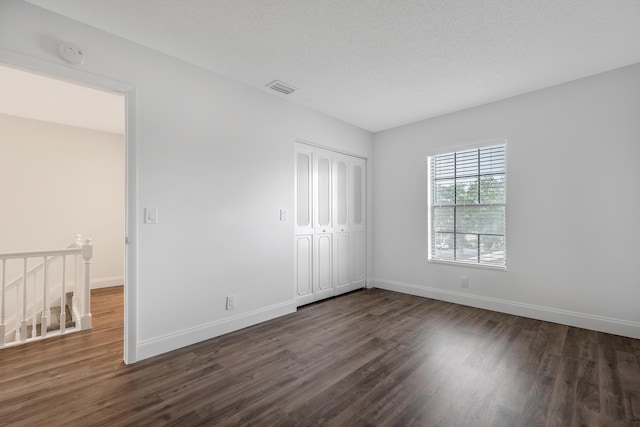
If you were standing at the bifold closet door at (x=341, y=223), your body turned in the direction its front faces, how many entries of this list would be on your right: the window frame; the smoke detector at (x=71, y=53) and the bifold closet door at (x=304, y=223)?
2

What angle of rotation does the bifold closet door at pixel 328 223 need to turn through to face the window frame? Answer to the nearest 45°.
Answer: approximately 45° to its left

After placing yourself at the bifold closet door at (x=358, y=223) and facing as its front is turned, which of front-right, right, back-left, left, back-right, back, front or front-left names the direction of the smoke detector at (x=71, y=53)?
right

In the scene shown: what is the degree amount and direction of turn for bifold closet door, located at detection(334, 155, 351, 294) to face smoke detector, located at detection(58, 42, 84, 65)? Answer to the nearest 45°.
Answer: approximately 90° to its right

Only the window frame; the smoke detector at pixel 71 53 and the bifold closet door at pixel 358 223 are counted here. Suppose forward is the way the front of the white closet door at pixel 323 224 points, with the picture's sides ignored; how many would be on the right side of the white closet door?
1

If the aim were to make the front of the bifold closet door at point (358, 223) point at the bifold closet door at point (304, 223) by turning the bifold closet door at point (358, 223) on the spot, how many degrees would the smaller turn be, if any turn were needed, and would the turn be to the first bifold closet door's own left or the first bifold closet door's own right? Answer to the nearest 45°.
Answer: approximately 90° to the first bifold closet door's own right

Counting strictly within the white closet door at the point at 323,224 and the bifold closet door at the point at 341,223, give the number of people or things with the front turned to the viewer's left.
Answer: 0

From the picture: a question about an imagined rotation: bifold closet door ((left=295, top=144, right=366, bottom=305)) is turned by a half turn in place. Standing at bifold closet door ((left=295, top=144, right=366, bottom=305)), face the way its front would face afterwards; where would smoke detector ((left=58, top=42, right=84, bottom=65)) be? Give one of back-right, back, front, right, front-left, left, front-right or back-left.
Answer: left

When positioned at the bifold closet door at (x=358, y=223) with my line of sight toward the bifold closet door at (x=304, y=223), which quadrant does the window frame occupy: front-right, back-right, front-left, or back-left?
back-left

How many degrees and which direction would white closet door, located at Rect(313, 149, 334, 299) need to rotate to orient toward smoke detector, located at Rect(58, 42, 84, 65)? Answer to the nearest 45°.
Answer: approximately 90° to its right

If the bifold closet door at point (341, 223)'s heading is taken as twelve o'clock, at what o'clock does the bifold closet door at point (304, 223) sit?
the bifold closet door at point (304, 223) is roughly at 3 o'clock from the bifold closet door at point (341, 223).
